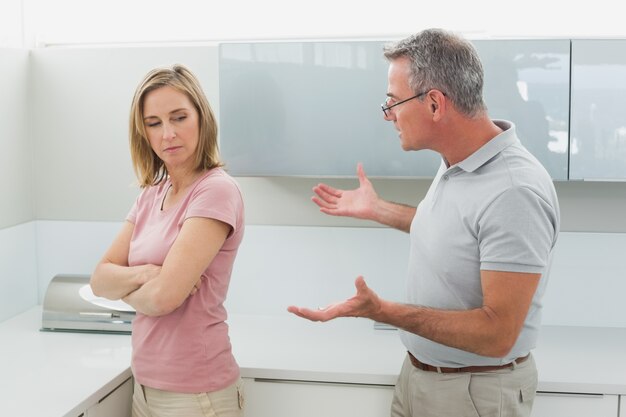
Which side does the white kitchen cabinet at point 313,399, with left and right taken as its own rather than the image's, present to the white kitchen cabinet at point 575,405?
left

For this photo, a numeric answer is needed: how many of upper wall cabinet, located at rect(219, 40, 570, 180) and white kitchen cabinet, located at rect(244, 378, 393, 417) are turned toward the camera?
2

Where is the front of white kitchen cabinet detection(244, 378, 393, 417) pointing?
toward the camera

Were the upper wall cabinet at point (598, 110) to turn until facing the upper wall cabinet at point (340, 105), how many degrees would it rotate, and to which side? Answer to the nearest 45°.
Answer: approximately 90° to its right

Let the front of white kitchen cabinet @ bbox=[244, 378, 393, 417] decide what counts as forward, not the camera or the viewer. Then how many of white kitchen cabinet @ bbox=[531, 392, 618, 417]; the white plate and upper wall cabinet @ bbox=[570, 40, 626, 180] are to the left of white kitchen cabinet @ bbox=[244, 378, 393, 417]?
2

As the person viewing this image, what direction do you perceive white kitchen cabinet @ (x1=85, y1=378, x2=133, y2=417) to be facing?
facing the viewer and to the right of the viewer

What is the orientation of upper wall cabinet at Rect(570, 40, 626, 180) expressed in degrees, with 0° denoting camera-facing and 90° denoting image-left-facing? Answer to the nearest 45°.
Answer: approximately 0°

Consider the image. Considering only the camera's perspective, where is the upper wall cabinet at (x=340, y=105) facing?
facing the viewer

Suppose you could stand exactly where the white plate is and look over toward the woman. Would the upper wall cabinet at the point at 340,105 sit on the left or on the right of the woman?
left

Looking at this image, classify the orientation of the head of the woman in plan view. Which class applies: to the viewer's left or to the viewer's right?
to the viewer's left

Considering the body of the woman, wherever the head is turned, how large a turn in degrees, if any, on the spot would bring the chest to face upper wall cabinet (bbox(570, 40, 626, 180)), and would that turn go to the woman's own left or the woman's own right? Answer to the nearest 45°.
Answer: approximately 135° to the woman's own left
